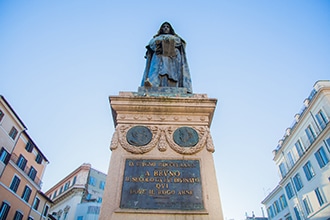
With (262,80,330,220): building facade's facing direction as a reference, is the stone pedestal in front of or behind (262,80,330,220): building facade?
in front

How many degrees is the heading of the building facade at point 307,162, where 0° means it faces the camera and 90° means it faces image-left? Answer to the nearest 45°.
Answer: approximately 45°

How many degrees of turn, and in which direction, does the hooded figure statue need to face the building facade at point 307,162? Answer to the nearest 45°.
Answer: approximately 135° to its left

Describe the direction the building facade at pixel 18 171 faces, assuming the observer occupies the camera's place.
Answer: facing the viewer and to the right of the viewer

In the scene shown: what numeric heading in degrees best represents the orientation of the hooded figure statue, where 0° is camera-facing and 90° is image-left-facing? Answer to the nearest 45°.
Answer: approximately 0°

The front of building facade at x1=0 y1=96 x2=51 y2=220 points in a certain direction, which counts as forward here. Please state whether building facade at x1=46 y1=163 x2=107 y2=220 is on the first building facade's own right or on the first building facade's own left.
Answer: on the first building facade's own left

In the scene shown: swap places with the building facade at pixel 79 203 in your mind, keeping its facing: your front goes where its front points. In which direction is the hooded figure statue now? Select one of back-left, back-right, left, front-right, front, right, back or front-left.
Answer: front-left

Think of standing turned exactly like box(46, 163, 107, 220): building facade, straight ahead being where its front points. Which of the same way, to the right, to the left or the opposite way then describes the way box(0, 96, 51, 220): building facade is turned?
to the left

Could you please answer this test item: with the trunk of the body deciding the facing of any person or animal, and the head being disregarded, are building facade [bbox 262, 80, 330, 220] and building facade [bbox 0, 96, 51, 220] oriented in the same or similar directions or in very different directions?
very different directions

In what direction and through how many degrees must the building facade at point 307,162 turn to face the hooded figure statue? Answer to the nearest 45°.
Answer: approximately 45° to its left

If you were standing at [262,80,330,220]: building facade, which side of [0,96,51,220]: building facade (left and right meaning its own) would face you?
front
